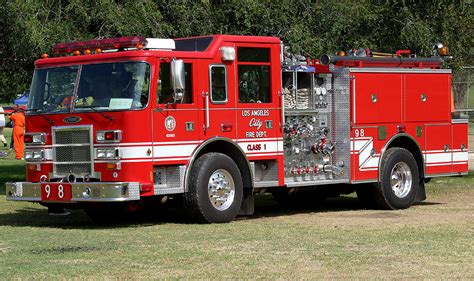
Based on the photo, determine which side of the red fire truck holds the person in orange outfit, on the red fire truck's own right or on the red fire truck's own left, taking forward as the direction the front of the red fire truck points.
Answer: on the red fire truck's own right

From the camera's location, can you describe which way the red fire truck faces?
facing the viewer and to the left of the viewer
